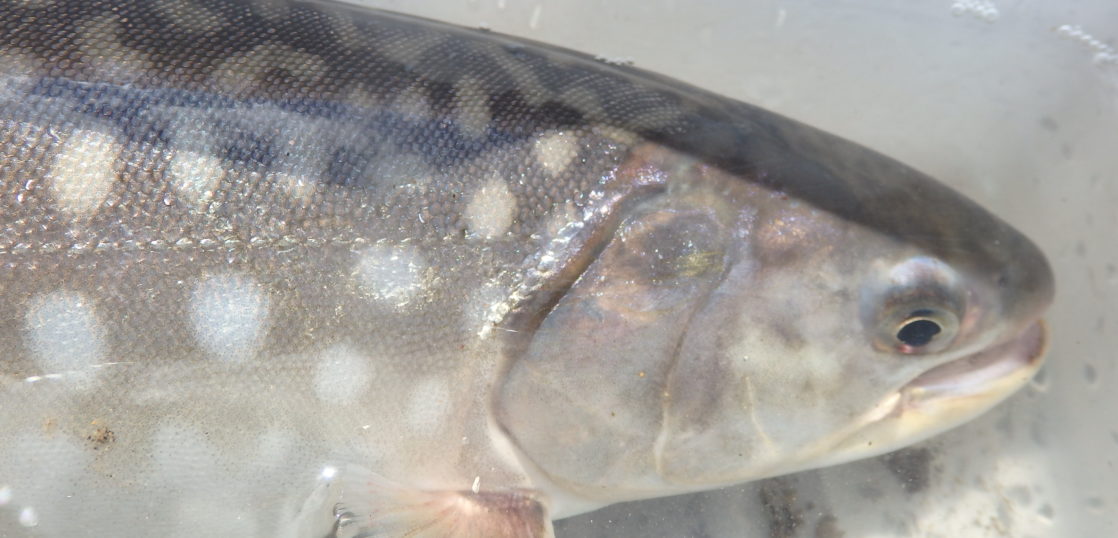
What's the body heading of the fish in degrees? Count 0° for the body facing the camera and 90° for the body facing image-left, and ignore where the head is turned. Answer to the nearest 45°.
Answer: approximately 270°
